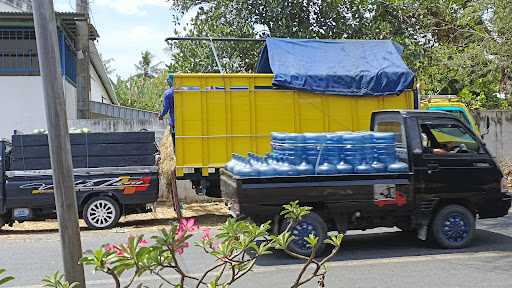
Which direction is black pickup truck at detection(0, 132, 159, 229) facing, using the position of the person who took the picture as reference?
facing to the left of the viewer

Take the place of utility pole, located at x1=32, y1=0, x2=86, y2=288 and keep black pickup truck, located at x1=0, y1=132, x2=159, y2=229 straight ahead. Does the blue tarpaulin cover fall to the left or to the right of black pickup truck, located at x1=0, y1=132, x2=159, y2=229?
right

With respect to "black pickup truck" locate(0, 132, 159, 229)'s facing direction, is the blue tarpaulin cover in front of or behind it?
behind

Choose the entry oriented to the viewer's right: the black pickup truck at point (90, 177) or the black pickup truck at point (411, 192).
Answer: the black pickup truck at point (411, 192)

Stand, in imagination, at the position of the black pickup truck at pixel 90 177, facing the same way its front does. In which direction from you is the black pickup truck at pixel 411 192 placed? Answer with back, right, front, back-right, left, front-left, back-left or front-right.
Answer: back-left

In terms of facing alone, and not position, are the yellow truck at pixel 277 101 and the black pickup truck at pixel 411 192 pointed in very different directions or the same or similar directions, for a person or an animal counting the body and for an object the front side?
same or similar directions

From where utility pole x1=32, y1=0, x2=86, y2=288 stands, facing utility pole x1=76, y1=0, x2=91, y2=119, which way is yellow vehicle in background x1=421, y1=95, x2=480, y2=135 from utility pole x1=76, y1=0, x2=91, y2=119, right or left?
right

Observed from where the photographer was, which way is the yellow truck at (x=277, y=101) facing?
facing to the right of the viewer

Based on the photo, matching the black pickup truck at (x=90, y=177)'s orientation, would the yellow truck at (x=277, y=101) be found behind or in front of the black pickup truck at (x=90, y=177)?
behind

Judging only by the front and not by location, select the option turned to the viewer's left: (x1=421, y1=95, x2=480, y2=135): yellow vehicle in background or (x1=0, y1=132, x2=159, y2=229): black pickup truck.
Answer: the black pickup truck

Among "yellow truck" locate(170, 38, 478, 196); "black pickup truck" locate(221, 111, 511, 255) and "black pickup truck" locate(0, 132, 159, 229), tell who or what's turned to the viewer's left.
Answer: "black pickup truck" locate(0, 132, 159, 229)

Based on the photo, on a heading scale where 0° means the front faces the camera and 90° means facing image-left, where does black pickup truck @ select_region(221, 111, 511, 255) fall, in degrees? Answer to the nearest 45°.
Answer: approximately 270°

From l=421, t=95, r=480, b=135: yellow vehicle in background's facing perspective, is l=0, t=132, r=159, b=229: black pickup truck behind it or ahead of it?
behind

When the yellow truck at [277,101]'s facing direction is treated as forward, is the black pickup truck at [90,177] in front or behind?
behind

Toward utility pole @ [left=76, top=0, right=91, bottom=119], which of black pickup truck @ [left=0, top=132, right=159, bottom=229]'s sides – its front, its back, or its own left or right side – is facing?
right
